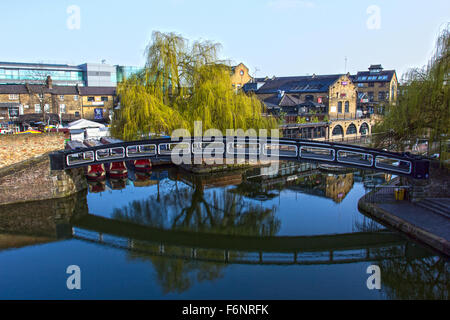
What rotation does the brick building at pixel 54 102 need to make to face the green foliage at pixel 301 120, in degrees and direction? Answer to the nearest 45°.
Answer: approximately 45° to its left

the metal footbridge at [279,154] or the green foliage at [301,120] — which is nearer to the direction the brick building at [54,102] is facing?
the metal footbridge

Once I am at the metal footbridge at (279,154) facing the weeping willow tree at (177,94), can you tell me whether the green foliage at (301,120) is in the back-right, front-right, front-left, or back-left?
front-right

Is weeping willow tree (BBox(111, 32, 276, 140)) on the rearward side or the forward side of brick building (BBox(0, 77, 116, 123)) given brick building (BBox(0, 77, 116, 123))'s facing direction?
on the forward side

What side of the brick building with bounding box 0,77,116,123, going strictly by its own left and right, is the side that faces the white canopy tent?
front

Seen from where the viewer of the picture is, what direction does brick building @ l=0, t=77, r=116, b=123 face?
facing the viewer

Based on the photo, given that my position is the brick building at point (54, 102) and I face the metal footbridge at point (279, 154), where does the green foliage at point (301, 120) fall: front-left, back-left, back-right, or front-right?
front-left

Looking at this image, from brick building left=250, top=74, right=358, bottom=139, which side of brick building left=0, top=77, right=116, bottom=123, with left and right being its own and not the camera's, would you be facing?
left

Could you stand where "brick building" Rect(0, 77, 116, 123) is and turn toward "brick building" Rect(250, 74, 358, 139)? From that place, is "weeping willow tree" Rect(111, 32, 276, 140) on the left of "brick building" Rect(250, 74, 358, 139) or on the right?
right

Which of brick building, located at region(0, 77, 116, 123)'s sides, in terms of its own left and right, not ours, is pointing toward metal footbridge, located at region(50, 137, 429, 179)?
front
